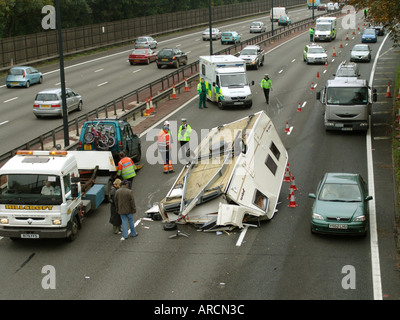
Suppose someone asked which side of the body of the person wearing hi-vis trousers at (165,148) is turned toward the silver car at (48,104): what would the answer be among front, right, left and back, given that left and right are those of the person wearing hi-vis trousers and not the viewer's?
back

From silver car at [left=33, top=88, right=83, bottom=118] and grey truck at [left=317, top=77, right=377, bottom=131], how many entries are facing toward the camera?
1

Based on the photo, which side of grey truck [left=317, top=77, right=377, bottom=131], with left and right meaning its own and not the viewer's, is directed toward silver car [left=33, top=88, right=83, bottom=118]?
right

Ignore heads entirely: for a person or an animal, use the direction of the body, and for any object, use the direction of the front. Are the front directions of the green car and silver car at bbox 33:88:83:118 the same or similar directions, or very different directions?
very different directions

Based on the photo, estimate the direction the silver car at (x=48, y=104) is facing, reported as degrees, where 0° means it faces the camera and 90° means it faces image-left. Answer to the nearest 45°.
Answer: approximately 225°

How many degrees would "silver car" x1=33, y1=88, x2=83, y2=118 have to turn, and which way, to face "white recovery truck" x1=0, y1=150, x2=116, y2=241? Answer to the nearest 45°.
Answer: approximately 135° to its right

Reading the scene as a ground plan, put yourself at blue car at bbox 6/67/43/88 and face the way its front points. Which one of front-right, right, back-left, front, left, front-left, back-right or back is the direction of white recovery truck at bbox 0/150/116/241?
back-right

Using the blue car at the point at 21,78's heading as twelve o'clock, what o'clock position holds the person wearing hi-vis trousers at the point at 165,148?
The person wearing hi-vis trousers is roughly at 4 o'clock from the blue car.

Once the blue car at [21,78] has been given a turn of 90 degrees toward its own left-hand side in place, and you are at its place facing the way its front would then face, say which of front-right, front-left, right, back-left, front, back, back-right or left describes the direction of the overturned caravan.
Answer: back-left

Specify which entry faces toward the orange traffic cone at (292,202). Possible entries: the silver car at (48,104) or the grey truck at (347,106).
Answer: the grey truck

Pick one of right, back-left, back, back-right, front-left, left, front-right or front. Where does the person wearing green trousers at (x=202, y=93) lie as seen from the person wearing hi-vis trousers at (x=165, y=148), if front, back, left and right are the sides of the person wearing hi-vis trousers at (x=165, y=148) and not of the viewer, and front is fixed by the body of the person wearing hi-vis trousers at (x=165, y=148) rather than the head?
back-left

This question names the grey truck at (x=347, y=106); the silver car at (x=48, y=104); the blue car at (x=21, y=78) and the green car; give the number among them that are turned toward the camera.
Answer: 2

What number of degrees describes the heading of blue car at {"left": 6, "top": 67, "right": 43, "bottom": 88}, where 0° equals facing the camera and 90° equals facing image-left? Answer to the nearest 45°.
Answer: approximately 225°

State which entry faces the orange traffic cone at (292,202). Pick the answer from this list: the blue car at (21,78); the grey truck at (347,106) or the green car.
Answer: the grey truck

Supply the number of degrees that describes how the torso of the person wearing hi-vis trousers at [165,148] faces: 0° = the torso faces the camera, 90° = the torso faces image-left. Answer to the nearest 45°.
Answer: approximately 315°

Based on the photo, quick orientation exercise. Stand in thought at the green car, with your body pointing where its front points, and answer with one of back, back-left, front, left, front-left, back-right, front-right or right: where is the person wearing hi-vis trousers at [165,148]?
back-right

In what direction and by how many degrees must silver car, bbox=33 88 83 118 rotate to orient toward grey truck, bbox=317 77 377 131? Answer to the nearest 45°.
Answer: approximately 90° to its right
